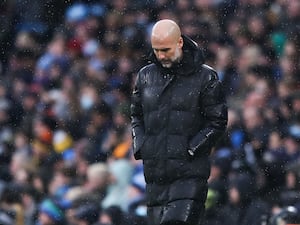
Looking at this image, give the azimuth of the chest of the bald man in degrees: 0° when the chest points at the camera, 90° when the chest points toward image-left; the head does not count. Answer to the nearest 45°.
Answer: approximately 45°
